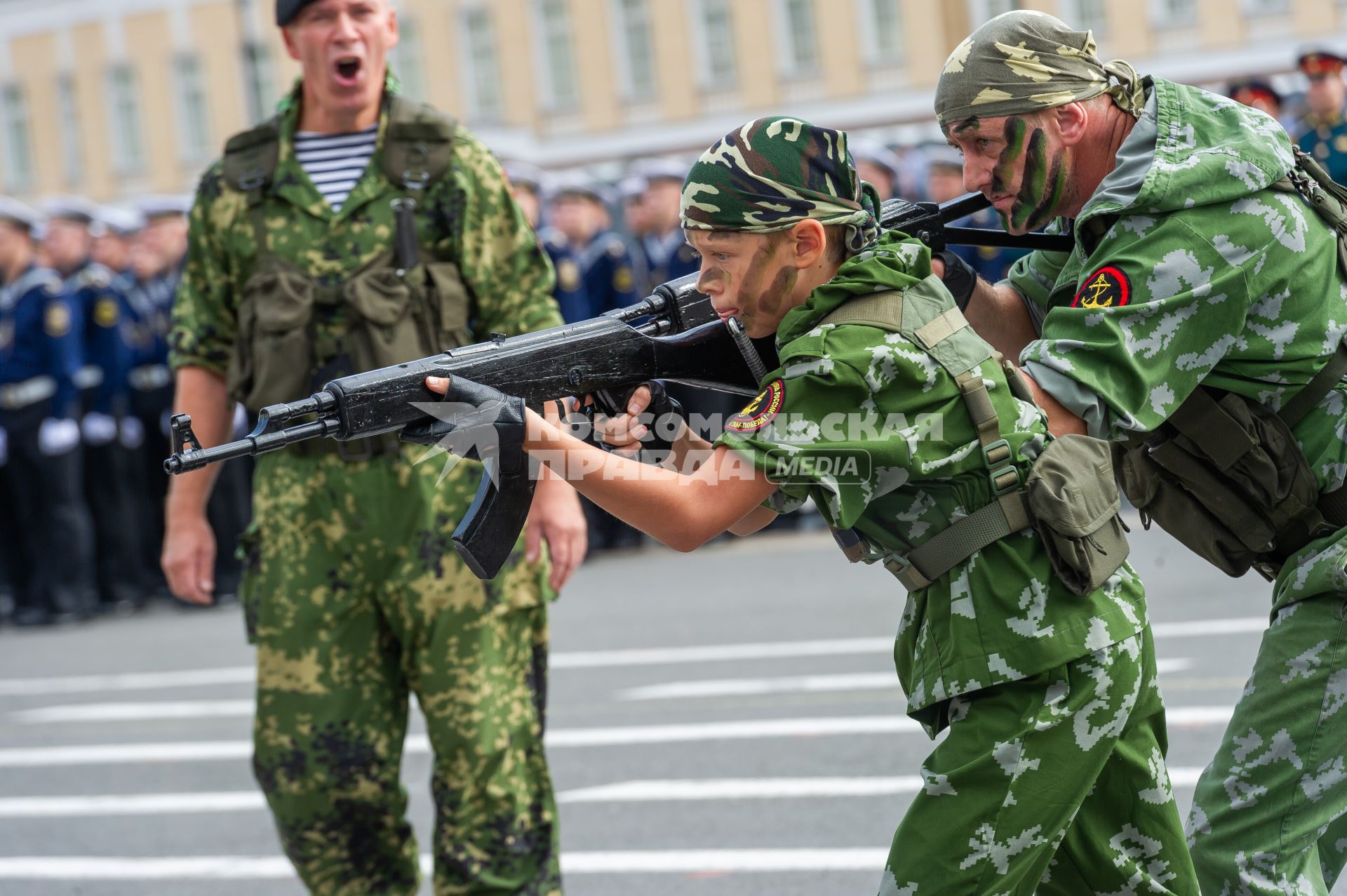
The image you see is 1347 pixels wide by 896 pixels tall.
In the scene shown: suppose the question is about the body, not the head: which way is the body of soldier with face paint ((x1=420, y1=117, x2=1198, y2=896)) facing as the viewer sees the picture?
to the viewer's left

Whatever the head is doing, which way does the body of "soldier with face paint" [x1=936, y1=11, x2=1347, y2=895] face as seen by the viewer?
to the viewer's left

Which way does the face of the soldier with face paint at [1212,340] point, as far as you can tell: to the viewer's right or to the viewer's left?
to the viewer's left

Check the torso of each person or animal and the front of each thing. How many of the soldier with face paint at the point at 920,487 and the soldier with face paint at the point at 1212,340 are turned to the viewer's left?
2

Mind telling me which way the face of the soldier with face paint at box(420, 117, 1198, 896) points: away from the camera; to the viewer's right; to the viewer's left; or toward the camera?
to the viewer's left

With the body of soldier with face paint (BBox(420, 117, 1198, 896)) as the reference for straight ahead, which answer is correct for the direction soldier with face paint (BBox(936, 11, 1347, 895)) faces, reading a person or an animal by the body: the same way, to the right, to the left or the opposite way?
the same way
